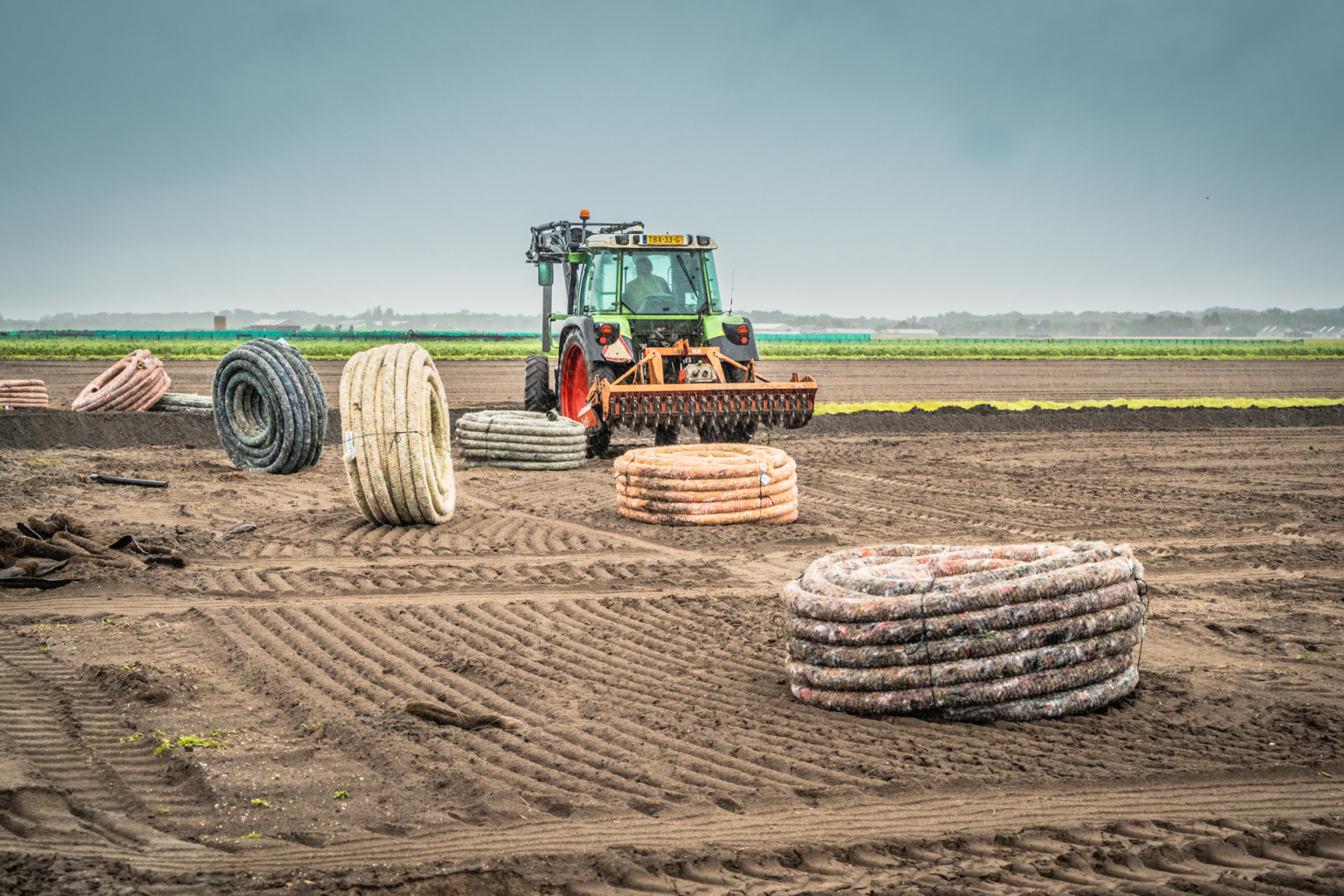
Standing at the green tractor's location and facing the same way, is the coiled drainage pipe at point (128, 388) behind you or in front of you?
in front

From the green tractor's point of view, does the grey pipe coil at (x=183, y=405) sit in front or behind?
in front

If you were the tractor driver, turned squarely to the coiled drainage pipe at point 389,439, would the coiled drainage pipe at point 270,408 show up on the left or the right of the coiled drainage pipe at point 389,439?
right

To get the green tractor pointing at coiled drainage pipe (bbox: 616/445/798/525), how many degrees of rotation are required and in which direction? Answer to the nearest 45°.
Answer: approximately 135° to its left

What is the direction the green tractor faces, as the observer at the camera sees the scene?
facing away from the viewer and to the left of the viewer

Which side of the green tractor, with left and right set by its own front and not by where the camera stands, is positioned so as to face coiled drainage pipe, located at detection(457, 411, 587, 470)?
left

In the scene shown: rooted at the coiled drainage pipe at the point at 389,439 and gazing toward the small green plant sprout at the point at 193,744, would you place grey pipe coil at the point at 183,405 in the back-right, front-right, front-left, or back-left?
back-right

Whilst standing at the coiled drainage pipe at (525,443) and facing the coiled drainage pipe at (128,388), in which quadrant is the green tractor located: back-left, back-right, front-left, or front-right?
front-right
